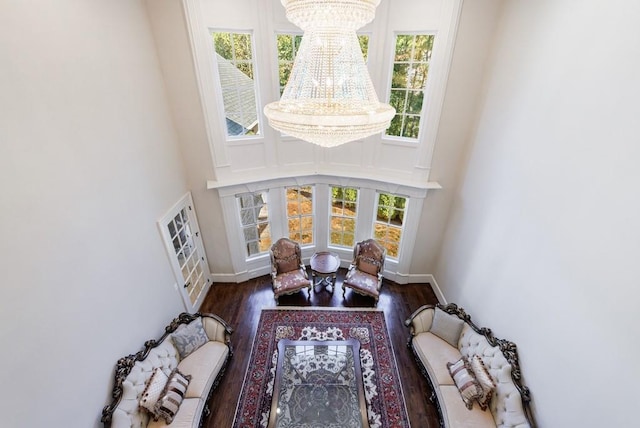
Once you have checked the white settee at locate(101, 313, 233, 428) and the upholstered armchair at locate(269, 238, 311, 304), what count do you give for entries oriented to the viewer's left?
0

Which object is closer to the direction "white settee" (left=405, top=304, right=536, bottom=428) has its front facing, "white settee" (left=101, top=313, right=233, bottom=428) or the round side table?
the white settee

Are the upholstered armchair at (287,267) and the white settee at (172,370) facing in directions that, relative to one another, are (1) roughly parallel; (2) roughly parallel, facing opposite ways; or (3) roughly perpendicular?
roughly perpendicular

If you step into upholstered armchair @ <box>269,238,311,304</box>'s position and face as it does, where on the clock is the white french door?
The white french door is roughly at 3 o'clock from the upholstered armchair.

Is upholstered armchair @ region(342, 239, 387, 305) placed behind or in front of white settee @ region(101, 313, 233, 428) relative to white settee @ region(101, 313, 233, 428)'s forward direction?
in front

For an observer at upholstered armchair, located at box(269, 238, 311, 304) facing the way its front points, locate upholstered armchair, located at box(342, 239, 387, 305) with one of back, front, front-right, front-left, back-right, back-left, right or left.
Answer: left

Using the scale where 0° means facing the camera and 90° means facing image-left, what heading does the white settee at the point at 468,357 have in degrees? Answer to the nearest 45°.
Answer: approximately 45°

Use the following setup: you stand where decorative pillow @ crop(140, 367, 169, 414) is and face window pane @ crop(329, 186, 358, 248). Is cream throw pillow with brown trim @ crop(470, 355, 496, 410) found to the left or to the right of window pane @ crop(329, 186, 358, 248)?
right

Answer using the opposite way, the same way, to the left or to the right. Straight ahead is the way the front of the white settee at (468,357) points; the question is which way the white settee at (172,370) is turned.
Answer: the opposite way

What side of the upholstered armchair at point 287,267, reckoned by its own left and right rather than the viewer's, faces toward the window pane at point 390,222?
left

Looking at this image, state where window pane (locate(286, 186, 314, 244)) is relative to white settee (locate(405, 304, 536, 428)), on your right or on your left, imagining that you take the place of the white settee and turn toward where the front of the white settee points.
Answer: on your right

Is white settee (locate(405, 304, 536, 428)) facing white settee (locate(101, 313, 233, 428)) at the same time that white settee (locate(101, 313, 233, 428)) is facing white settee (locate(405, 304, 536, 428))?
yes

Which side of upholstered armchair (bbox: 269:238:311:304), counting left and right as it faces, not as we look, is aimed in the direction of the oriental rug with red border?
front
